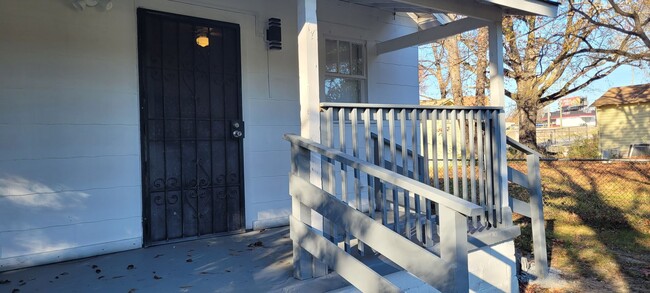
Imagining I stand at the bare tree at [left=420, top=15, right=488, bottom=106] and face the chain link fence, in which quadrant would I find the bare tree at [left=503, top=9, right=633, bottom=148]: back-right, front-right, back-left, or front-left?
front-left

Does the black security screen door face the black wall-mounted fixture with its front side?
no

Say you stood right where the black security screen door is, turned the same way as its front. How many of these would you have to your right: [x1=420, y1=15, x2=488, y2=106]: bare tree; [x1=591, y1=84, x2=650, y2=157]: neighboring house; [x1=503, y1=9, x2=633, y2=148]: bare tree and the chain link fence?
0

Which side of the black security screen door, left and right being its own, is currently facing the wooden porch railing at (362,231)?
front

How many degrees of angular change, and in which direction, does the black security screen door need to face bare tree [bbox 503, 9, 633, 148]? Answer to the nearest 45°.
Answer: approximately 90° to its left

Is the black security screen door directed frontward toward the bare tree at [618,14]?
no

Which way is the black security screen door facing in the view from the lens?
facing the viewer and to the right of the viewer

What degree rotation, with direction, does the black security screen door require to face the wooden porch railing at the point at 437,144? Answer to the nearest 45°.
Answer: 0° — it already faces it

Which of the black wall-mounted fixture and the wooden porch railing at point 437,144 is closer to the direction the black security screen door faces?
the wooden porch railing

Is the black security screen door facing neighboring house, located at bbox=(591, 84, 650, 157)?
no
